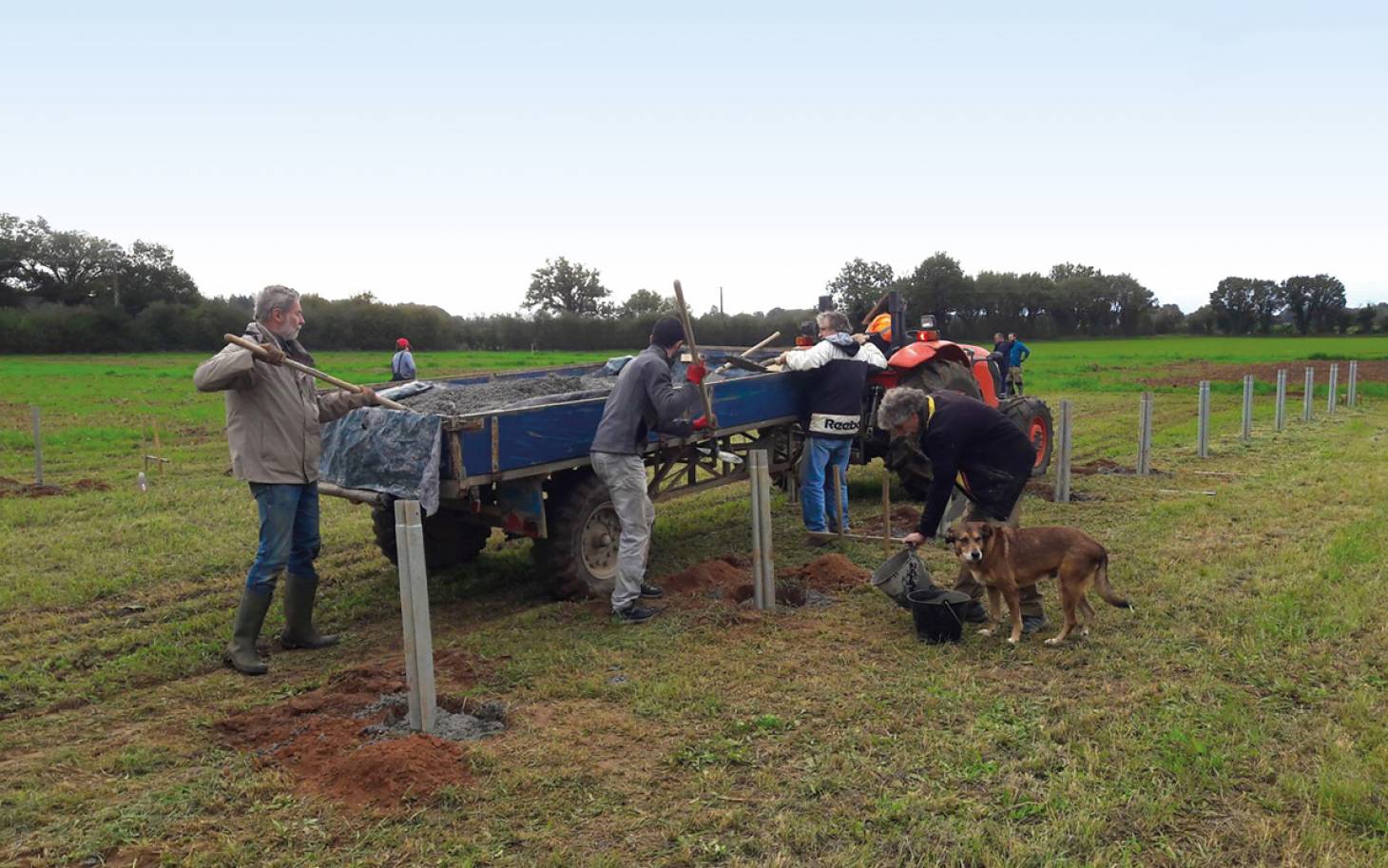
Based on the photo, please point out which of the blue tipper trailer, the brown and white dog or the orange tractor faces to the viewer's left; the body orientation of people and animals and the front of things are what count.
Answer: the brown and white dog

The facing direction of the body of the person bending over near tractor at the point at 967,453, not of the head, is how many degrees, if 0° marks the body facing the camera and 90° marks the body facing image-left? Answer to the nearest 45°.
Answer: approximately 90°

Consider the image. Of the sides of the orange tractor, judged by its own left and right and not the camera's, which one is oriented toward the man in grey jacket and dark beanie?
back

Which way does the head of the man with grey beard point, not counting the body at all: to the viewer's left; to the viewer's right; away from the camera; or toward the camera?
to the viewer's right

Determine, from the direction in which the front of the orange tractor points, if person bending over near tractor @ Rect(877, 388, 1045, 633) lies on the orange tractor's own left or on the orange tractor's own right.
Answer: on the orange tractor's own right

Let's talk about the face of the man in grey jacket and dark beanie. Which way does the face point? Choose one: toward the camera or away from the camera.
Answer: away from the camera

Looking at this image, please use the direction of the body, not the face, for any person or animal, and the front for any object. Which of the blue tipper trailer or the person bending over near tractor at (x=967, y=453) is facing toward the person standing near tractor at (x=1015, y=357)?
the blue tipper trailer

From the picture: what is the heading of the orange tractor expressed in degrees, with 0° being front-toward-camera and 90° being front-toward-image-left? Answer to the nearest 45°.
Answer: approximately 225°

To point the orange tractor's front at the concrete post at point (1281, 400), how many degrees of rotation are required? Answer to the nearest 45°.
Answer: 0° — it already faces it

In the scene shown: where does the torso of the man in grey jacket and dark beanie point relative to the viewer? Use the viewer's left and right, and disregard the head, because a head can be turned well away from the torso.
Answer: facing away from the viewer and to the right of the viewer

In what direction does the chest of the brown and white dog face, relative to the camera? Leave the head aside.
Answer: to the viewer's left

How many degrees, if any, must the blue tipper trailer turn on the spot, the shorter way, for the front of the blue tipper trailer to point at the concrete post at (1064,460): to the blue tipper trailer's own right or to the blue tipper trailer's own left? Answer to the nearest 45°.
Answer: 0° — it already faces it

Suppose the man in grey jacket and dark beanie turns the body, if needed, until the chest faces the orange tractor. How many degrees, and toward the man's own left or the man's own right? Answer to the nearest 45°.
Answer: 0° — they already face it

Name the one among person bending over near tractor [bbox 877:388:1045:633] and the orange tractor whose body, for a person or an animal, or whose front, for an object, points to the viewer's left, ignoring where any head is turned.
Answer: the person bending over near tractor
